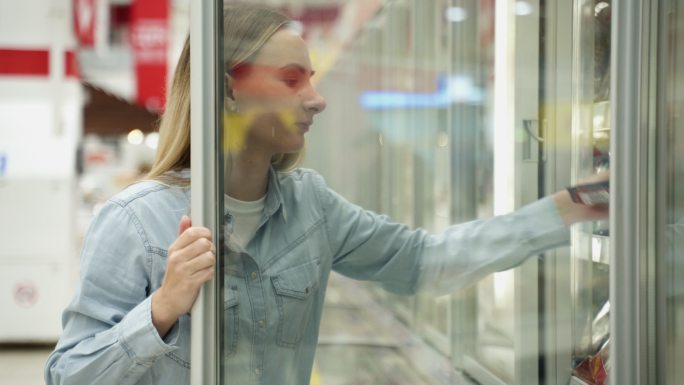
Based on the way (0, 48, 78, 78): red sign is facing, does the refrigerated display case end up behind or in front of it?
in front

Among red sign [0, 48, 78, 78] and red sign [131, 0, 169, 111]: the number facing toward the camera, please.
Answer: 2

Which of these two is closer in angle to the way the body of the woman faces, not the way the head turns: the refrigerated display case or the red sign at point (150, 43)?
the refrigerated display case

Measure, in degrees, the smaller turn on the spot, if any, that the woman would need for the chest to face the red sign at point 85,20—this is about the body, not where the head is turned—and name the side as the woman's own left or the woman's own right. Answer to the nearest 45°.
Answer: approximately 135° to the woman's own left

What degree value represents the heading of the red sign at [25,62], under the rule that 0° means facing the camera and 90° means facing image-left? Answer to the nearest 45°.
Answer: approximately 0°

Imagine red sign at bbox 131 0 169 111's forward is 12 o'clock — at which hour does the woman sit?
The woman is roughly at 12 o'clock from the red sign.

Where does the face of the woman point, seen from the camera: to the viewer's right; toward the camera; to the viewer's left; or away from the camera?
to the viewer's right

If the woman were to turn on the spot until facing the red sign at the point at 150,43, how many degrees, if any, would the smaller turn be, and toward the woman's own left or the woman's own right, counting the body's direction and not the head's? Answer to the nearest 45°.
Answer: approximately 135° to the woman's own left
